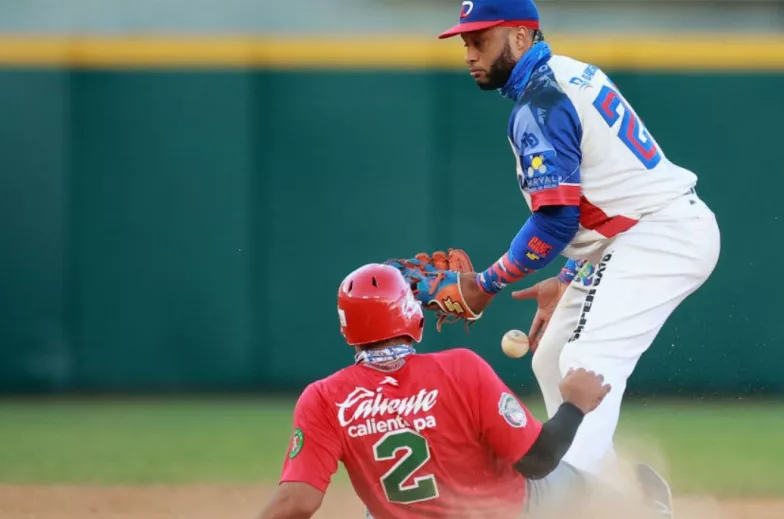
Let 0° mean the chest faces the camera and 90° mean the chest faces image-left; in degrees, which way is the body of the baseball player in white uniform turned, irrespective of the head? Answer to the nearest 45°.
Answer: approximately 90°
